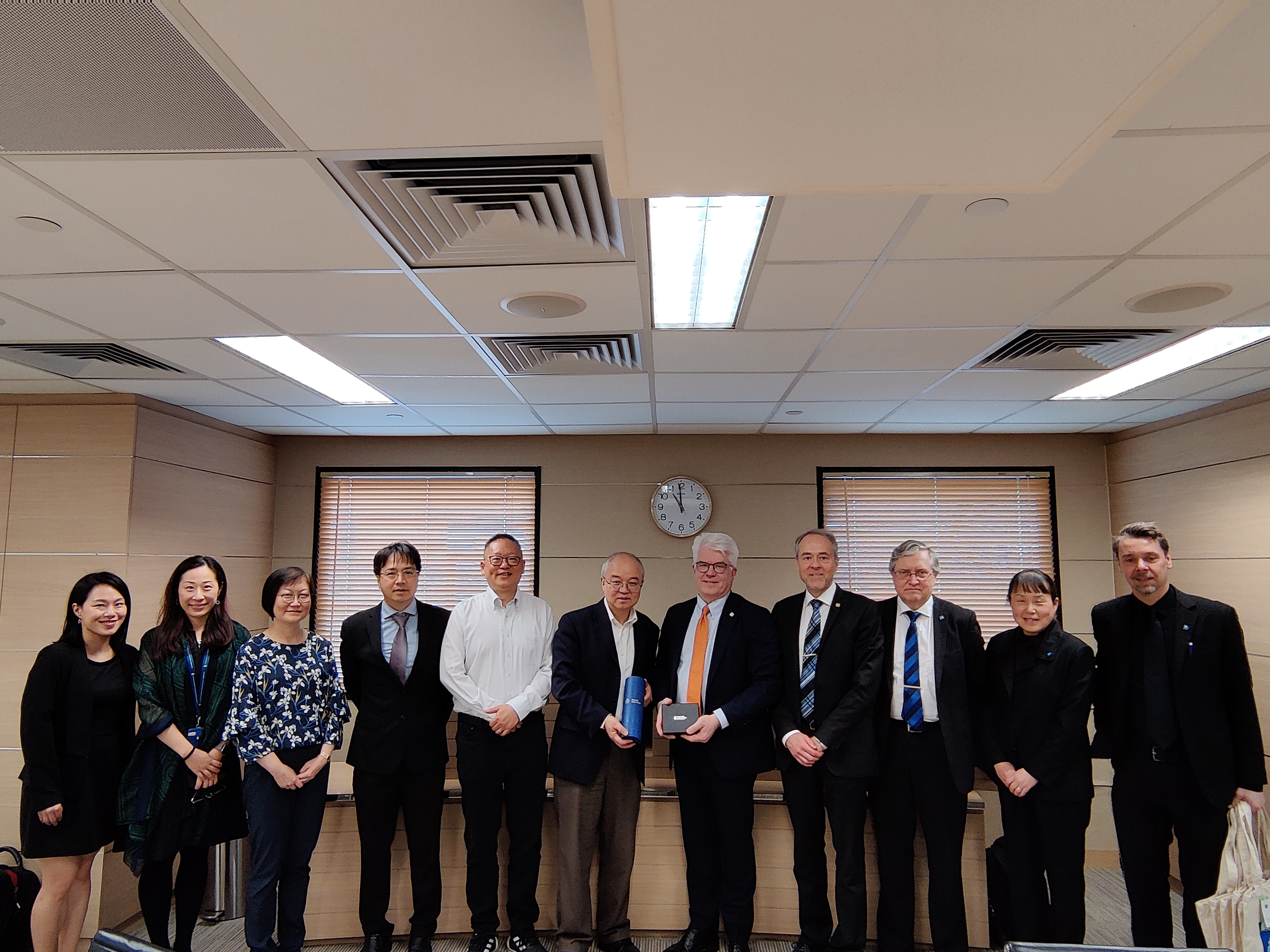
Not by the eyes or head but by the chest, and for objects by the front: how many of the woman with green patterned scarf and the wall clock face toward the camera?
2

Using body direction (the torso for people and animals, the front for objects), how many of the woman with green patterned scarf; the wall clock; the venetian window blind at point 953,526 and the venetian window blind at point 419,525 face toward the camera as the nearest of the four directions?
4

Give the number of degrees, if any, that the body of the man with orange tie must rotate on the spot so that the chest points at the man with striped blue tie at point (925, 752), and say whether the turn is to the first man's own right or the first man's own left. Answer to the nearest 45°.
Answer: approximately 135° to the first man's own left

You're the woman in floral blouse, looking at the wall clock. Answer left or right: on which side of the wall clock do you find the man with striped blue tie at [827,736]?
right

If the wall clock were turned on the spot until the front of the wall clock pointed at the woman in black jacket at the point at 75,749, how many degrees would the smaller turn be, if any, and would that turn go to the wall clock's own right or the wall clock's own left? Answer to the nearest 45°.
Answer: approximately 45° to the wall clock's own right

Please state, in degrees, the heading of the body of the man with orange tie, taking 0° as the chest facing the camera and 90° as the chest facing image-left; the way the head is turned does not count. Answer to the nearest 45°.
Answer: approximately 45°

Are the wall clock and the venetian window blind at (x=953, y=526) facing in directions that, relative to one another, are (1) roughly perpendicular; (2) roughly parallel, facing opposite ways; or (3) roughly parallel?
roughly parallel

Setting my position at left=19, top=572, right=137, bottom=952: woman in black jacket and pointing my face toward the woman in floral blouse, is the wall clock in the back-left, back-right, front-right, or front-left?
front-left

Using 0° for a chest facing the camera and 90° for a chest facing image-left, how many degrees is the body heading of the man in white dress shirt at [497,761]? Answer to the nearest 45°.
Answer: approximately 0°

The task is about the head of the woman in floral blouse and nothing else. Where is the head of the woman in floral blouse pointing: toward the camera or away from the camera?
toward the camera

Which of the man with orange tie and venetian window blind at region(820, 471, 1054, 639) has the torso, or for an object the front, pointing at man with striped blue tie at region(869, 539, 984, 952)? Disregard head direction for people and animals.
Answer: the venetian window blind

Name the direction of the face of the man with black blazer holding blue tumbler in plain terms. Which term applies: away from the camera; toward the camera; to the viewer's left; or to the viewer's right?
toward the camera

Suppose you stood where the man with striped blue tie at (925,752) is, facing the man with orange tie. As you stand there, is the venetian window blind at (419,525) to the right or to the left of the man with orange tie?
right

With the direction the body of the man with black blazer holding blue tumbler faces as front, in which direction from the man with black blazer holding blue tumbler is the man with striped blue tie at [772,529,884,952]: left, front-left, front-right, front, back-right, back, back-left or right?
front-left

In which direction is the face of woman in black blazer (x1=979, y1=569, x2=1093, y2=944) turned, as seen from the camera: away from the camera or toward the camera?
toward the camera

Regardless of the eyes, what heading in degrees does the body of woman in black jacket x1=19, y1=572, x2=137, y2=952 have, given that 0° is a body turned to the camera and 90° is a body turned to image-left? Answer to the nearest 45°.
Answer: approximately 315°

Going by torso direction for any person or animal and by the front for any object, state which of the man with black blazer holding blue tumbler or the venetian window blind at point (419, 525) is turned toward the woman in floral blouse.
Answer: the venetian window blind

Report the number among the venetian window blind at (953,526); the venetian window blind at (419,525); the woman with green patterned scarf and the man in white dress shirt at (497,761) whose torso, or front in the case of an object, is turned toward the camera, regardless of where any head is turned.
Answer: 4

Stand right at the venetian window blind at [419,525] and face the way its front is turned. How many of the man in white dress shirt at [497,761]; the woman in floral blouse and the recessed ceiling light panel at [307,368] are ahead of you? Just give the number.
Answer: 3

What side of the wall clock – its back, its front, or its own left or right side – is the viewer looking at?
front
